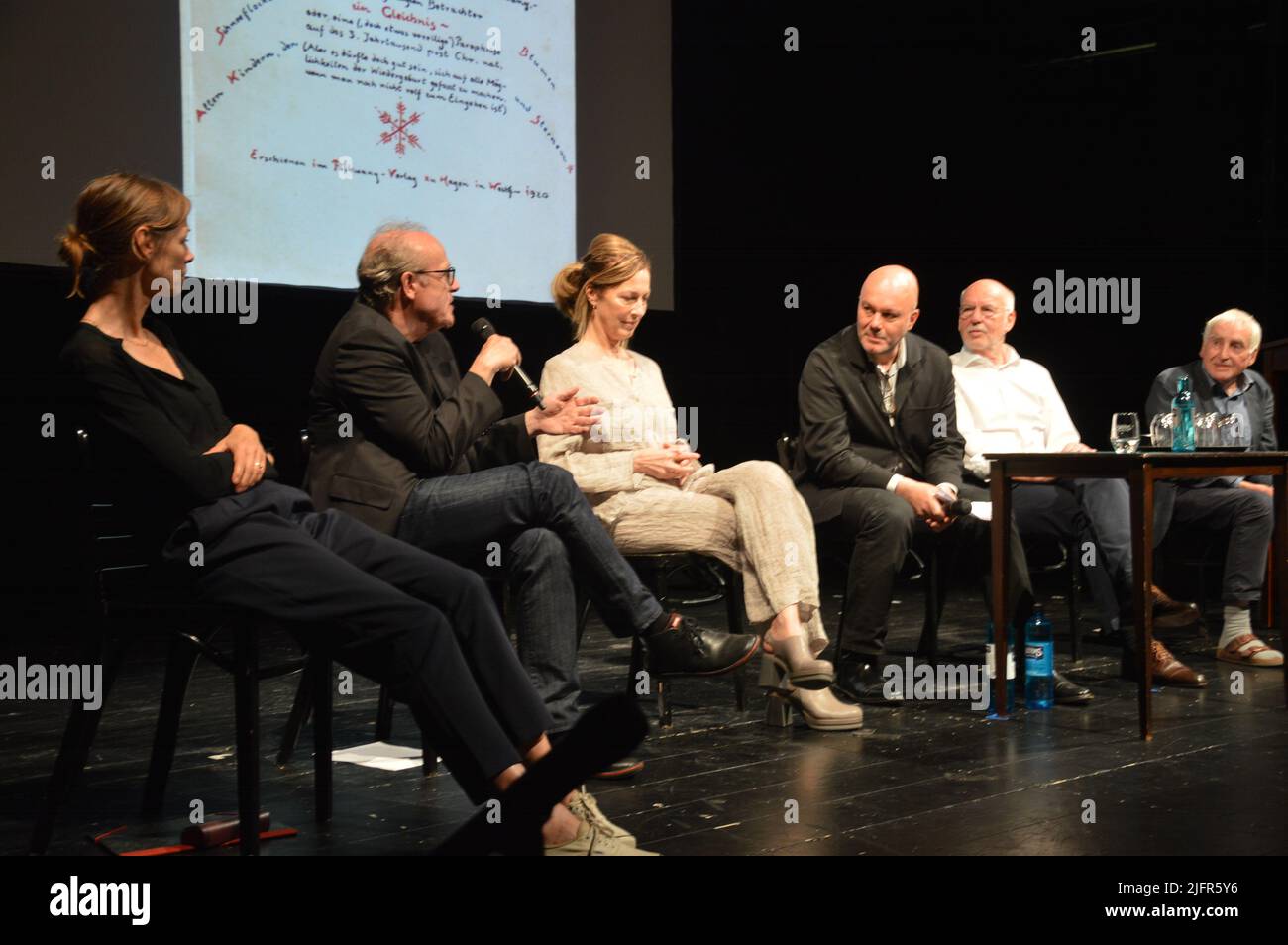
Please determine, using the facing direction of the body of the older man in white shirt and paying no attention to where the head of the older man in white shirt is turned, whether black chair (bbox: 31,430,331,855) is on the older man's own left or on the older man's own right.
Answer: on the older man's own right

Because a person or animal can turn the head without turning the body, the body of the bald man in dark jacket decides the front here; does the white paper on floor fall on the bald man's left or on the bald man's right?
on the bald man's right

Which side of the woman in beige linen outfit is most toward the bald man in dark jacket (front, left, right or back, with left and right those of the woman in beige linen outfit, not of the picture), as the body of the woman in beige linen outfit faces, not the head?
left

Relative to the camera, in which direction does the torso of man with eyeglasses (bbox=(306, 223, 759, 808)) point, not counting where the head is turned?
to the viewer's right

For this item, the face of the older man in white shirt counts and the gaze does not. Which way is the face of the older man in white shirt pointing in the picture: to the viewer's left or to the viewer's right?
to the viewer's left

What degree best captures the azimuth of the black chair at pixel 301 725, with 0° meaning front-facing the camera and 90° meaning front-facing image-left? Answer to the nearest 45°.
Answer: approximately 270°

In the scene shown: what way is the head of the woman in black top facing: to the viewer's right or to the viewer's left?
to the viewer's right
